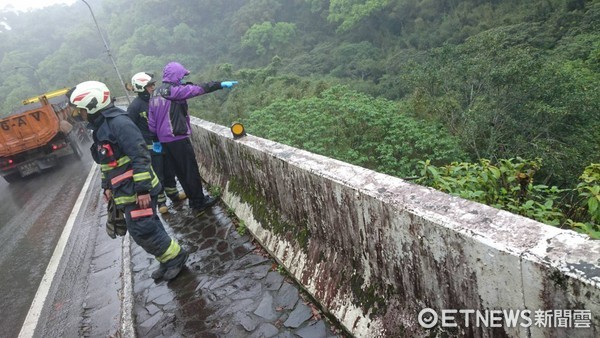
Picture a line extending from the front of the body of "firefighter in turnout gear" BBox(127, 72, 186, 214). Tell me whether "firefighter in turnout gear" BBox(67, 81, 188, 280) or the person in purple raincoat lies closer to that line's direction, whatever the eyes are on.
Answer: the person in purple raincoat

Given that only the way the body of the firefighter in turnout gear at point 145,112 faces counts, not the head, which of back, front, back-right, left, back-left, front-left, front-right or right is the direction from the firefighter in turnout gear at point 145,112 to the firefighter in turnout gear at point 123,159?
right

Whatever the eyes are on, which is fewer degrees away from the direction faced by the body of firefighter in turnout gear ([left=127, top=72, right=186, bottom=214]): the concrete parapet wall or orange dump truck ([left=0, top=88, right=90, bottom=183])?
the concrete parapet wall

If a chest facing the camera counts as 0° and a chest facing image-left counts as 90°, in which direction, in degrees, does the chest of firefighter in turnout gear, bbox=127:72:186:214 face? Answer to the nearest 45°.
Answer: approximately 270°

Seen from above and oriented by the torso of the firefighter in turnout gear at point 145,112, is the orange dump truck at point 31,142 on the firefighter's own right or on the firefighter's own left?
on the firefighter's own left
